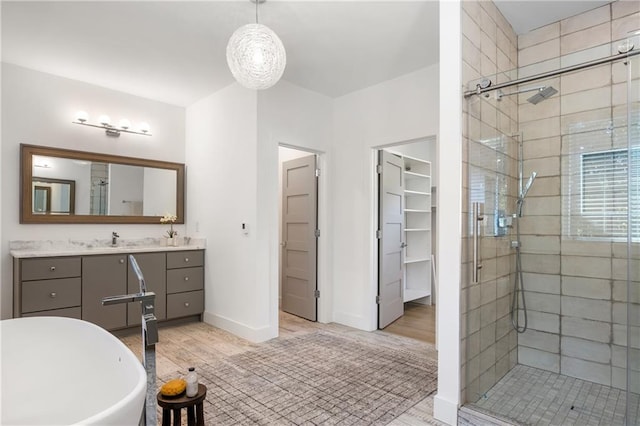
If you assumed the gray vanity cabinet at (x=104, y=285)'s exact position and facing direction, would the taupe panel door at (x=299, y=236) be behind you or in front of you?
in front

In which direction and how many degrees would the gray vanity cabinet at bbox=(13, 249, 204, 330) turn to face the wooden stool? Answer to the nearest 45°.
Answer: approximately 45° to its right

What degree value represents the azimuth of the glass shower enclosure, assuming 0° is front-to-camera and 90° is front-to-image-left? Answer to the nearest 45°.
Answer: approximately 45°

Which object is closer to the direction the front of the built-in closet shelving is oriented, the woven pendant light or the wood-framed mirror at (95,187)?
the woven pendant light

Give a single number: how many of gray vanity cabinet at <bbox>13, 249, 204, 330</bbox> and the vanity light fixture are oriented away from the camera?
0

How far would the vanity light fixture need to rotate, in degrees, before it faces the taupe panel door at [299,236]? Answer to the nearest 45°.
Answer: approximately 45° to its left

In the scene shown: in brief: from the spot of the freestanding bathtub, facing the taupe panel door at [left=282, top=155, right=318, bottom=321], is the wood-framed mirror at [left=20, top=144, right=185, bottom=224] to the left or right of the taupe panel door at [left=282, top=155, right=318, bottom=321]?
left

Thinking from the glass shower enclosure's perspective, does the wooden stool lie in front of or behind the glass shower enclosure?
in front
